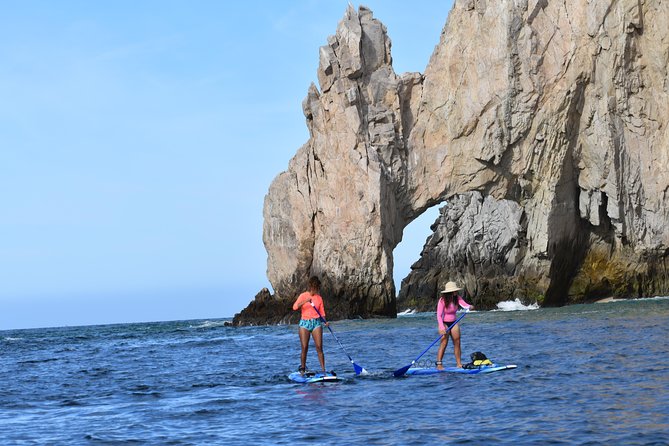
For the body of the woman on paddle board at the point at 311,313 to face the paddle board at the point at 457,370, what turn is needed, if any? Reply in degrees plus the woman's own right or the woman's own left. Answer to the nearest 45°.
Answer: approximately 90° to the woman's own left

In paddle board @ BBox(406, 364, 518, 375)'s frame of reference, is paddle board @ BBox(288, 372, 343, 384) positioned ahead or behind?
behind

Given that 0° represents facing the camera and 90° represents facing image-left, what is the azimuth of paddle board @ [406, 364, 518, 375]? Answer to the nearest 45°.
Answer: approximately 270°

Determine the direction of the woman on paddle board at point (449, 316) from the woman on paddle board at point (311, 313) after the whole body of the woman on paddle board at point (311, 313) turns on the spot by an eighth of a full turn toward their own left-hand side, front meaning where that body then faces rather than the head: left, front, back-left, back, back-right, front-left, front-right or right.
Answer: front-left

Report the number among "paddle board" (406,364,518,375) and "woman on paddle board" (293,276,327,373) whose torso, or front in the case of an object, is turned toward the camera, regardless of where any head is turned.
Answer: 1

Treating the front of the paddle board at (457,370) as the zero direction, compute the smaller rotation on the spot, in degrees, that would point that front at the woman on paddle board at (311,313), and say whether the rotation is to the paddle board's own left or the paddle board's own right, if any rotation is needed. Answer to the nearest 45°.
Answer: approximately 180°

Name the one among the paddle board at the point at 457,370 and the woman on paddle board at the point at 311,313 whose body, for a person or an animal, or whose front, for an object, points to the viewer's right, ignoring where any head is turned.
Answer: the paddle board

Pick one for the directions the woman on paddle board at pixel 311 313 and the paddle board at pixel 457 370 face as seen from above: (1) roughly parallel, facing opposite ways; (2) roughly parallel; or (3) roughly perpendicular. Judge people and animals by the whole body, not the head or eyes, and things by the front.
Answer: roughly perpendicular
